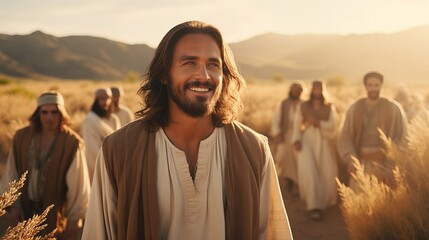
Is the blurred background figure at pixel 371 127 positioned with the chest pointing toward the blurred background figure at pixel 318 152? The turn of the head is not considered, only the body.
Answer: no

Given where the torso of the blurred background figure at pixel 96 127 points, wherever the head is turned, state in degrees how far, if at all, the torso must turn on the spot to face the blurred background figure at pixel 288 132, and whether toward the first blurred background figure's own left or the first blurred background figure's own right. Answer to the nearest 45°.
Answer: approximately 45° to the first blurred background figure's own left

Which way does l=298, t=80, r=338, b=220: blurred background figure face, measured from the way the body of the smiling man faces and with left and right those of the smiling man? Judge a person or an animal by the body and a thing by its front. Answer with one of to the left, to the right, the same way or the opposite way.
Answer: the same way

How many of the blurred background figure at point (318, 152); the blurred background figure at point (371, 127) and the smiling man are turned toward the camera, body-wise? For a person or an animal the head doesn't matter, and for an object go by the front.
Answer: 3

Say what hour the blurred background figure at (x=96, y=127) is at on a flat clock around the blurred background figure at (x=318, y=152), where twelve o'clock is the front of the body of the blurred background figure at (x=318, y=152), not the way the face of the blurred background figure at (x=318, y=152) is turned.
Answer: the blurred background figure at (x=96, y=127) is roughly at 2 o'clock from the blurred background figure at (x=318, y=152).

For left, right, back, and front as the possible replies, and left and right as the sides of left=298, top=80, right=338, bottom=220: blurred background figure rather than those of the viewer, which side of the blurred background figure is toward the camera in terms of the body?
front

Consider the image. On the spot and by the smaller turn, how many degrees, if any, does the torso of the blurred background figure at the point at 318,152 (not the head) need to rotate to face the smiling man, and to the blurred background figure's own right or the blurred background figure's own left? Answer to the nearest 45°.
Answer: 0° — they already face them

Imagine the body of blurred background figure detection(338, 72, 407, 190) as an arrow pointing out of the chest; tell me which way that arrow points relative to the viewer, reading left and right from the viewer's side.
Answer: facing the viewer

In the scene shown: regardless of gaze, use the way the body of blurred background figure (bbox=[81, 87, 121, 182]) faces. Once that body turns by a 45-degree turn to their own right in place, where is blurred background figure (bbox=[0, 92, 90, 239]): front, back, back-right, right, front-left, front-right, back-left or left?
front

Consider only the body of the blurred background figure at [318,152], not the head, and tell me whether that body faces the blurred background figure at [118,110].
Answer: no

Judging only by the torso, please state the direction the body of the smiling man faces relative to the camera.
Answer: toward the camera

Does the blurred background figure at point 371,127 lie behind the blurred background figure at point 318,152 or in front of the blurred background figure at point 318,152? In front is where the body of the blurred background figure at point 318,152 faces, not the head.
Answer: in front

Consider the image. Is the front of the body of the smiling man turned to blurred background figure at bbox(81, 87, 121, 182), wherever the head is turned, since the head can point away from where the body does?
no

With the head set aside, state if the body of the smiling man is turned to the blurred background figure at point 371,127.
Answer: no

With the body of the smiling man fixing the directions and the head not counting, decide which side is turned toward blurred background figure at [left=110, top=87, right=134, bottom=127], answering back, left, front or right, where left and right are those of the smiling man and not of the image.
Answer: back
